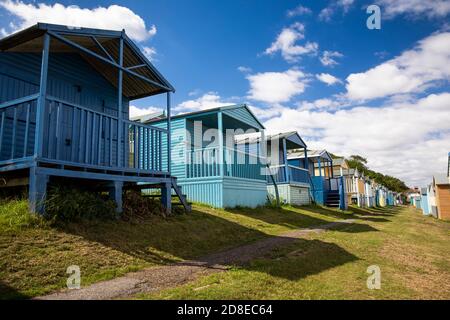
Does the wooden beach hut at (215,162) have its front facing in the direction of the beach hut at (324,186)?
no

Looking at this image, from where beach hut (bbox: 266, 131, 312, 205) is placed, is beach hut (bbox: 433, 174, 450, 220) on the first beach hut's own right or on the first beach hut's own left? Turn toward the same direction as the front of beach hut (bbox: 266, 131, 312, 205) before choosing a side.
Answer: on the first beach hut's own left

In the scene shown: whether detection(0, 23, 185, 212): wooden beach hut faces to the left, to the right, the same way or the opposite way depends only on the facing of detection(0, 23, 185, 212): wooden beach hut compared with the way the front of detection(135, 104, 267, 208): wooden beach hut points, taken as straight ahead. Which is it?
the same way

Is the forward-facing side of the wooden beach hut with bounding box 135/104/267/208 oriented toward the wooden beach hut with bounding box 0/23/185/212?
no

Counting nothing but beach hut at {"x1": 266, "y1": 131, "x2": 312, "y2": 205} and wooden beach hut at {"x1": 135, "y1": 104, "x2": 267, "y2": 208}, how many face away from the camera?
0

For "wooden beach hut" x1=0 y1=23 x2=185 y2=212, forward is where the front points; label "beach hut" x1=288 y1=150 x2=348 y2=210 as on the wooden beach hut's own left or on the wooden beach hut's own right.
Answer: on the wooden beach hut's own left

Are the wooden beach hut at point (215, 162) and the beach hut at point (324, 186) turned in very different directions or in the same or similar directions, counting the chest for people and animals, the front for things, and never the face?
same or similar directions

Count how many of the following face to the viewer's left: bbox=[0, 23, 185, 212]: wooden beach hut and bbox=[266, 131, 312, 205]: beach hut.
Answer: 0

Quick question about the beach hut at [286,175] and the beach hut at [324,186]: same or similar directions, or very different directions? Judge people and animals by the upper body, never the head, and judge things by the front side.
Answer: same or similar directions

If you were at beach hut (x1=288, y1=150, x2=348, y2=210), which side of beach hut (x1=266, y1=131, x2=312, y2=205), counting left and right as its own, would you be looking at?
left

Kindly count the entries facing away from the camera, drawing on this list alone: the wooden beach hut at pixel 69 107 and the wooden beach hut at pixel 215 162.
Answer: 0

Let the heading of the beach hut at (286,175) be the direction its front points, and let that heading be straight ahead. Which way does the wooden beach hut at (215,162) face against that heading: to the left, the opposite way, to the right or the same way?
the same way
